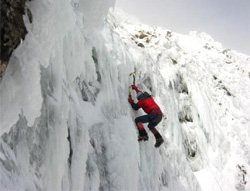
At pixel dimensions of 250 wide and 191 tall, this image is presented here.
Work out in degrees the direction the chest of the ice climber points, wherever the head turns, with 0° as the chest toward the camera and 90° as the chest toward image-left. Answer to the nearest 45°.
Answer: approximately 135°
